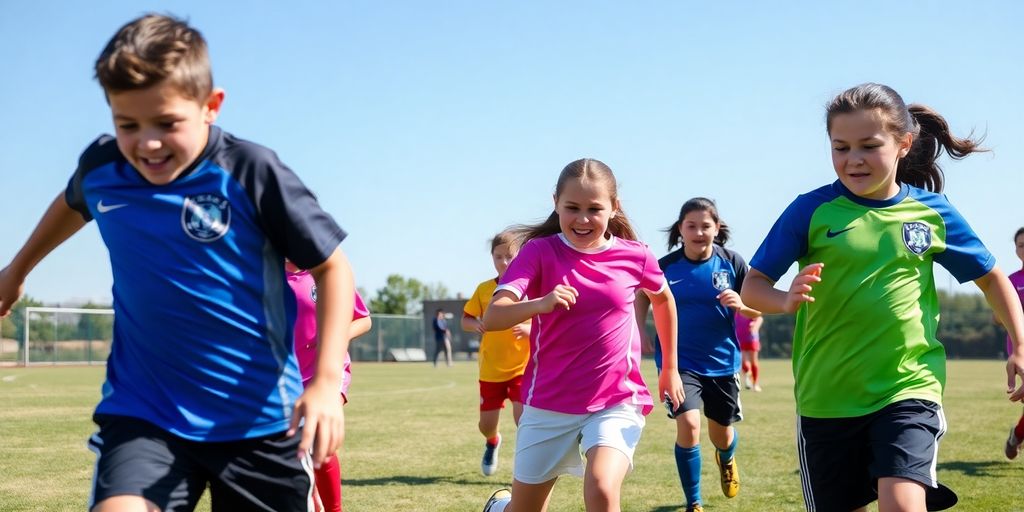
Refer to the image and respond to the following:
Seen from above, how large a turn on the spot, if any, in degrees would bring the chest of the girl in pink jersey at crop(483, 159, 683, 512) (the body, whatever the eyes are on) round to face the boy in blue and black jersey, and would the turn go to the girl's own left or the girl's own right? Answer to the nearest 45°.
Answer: approximately 45° to the girl's own right

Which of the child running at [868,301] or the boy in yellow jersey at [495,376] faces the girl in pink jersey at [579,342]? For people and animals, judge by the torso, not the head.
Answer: the boy in yellow jersey

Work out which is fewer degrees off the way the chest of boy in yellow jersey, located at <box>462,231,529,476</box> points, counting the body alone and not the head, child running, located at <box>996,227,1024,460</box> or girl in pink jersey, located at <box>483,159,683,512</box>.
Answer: the girl in pink jersey

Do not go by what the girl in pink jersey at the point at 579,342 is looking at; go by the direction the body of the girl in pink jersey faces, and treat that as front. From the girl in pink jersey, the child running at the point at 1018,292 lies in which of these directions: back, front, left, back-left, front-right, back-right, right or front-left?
back-left

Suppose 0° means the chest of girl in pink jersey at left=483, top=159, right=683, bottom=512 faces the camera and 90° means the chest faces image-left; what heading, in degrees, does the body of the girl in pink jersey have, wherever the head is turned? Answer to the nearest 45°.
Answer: approximately 0°

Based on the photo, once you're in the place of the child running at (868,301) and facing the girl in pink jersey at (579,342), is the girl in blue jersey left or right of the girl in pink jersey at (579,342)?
right

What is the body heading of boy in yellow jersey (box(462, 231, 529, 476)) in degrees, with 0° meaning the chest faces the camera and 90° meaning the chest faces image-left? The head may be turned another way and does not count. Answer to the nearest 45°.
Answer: approximately 0°
